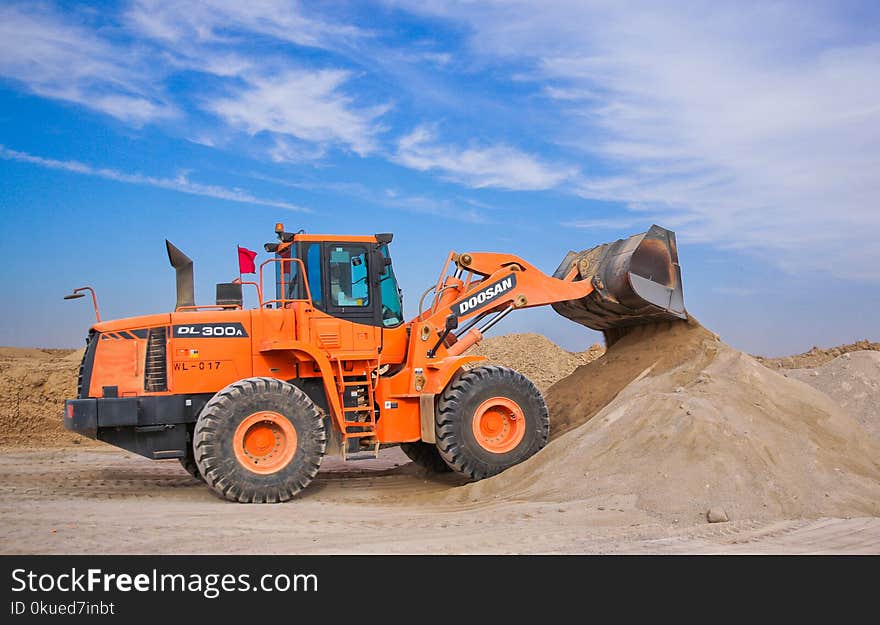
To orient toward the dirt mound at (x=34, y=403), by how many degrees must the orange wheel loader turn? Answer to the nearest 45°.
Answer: approximately 135° to its left

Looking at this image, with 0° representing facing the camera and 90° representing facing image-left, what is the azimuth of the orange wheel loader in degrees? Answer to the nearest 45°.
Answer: approximately 270°

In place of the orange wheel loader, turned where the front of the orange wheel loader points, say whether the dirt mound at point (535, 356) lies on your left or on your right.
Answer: on your left

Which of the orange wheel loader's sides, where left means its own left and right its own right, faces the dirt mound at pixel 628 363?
front

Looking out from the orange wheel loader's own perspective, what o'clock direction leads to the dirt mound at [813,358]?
The dirt mound is roughly at 11 o'clock from the orange wheel loader.

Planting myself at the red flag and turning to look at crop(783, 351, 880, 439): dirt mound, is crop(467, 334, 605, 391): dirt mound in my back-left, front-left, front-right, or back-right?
front-left

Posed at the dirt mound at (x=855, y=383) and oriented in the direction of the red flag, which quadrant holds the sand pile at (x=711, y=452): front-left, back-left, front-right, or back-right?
front-left

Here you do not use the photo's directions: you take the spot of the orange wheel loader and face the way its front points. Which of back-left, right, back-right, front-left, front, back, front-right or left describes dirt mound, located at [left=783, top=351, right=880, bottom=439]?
front
